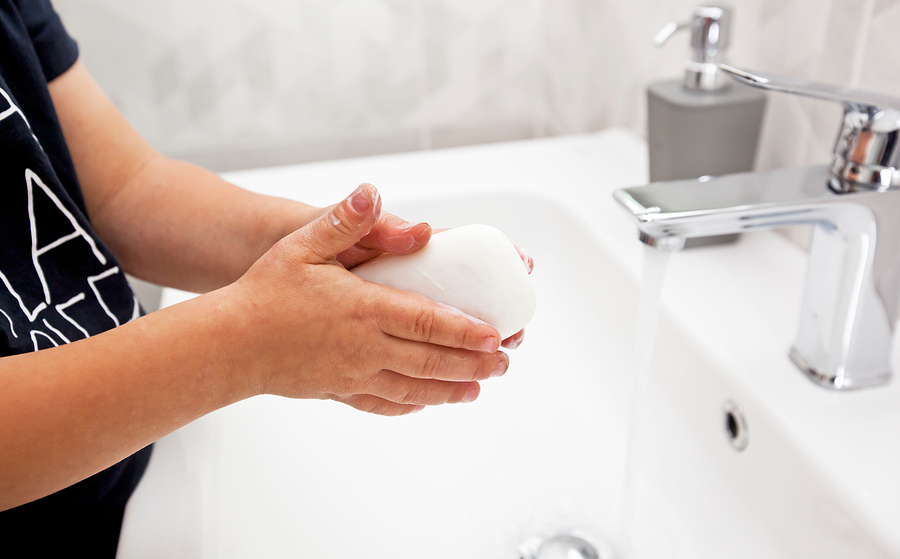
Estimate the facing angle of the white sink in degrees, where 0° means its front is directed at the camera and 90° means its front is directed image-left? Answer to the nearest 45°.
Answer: approximately 90°
